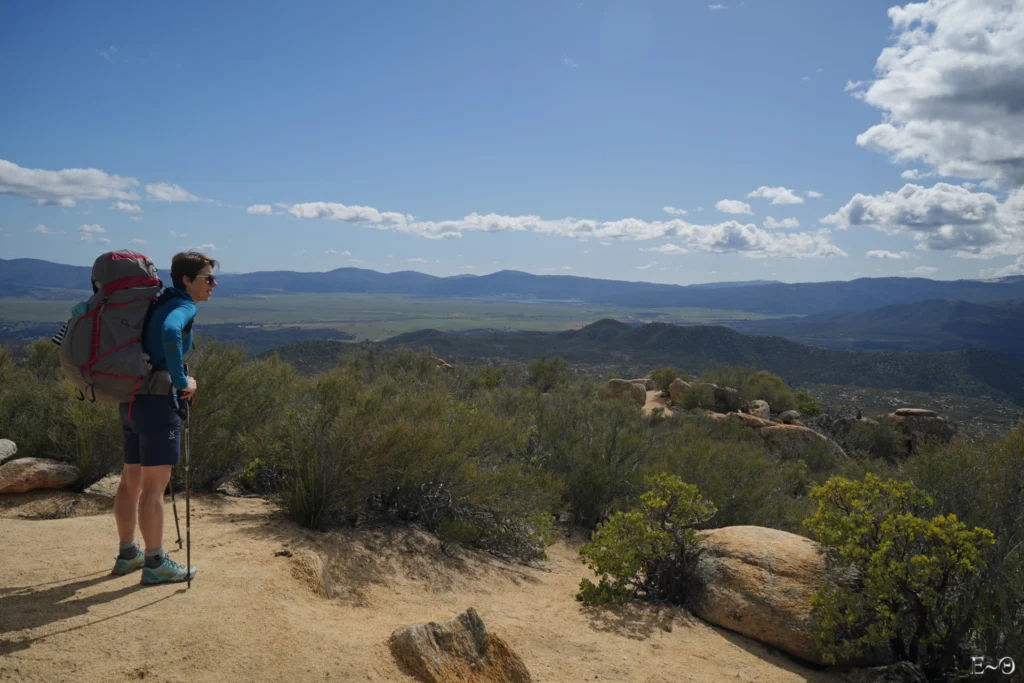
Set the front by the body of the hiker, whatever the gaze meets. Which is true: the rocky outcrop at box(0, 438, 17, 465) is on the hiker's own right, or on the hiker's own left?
on the hiker's own left

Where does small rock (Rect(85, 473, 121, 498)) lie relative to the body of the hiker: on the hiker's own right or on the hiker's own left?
on the hiker's own left

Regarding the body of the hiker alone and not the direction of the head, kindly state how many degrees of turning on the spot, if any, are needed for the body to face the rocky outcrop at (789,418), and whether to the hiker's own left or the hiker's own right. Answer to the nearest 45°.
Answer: approximately 45° to the hiker's own left

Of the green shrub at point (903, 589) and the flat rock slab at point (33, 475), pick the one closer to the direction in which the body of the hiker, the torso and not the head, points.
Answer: the green shrub

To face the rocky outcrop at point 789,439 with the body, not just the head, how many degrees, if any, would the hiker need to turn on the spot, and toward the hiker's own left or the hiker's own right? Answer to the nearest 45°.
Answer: approximately 45° to the hiker's own left

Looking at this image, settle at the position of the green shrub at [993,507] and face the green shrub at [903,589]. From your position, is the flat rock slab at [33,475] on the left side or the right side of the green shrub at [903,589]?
right

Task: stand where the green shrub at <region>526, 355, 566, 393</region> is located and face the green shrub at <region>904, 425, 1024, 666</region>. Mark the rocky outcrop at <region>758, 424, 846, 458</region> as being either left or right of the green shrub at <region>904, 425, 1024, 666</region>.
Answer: left

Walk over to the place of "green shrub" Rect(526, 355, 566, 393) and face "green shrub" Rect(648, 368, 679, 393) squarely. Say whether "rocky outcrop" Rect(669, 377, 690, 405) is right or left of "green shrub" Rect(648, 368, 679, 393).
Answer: right

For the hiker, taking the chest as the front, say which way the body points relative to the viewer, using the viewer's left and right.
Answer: facing to the right of the viewer

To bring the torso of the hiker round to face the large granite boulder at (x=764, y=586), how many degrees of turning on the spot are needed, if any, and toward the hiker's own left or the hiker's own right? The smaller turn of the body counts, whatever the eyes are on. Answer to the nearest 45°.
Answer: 0° — they already face it

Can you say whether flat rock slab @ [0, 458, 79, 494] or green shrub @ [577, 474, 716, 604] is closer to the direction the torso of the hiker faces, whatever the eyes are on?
the green shrub
